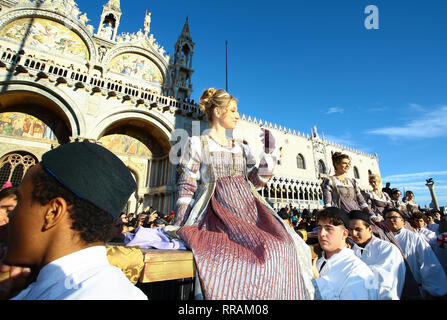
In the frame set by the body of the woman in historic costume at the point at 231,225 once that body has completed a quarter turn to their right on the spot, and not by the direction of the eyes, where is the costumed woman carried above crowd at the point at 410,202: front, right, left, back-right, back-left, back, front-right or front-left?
back

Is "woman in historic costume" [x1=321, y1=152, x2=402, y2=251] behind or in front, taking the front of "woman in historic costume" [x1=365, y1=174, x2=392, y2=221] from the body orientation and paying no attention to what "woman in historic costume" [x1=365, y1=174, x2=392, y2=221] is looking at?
in front

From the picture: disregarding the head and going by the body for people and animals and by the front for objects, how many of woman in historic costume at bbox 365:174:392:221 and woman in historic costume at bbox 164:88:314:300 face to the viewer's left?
0

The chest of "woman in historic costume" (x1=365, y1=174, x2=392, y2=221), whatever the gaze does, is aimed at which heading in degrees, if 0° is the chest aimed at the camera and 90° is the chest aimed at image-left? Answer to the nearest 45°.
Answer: approximately 0°

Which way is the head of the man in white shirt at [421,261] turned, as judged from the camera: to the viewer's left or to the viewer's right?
to the viewer's left

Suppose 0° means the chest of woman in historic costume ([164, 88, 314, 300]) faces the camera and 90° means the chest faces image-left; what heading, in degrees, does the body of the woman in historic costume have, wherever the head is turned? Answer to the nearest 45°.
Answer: approximately 315°
